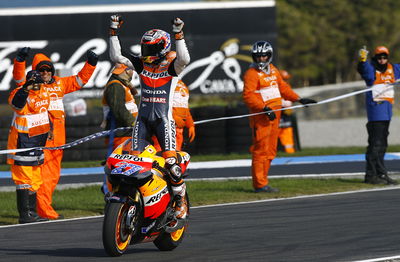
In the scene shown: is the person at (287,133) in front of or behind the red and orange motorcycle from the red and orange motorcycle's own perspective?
behind

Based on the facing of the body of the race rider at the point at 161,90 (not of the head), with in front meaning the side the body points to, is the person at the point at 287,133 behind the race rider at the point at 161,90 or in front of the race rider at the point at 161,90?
behind

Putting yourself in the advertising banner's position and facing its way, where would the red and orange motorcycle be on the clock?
The red and orange motorcycle is roughly at 12 o'clock from the advertising banner.

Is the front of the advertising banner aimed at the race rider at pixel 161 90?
yes

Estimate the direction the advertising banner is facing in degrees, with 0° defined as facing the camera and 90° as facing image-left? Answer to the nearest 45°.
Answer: approximately 0°

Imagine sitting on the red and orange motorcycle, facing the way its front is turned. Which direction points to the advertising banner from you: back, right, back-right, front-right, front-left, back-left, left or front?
back-right

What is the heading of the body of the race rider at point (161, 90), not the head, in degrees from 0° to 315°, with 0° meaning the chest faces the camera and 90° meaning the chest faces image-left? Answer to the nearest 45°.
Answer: approximately 45°
